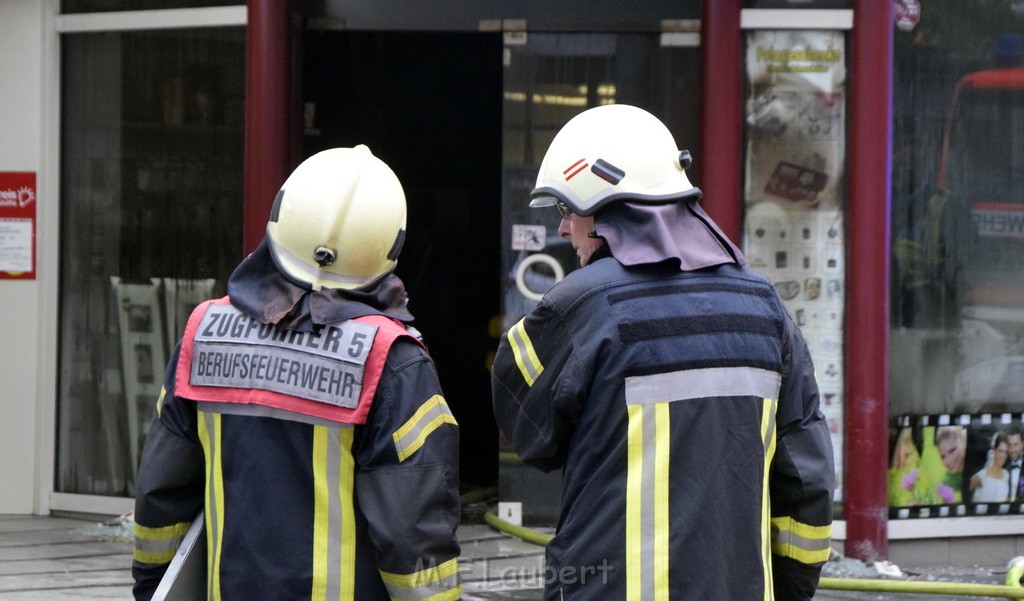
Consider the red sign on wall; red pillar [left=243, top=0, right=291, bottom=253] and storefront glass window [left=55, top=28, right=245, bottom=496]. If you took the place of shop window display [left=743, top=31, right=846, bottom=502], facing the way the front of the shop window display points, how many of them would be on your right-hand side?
3

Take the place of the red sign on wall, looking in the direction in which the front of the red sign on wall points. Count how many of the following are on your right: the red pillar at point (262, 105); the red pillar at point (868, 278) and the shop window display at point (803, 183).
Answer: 0

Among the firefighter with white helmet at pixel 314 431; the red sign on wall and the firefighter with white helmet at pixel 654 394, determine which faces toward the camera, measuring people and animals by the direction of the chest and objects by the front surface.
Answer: the red sign on wall

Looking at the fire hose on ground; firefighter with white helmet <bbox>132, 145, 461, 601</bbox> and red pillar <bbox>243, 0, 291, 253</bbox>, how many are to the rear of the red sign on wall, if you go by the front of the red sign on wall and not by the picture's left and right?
0

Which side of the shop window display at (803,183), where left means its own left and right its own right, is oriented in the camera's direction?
front

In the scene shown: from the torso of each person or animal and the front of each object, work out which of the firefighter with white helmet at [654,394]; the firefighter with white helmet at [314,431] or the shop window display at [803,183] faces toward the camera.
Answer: the shop window display

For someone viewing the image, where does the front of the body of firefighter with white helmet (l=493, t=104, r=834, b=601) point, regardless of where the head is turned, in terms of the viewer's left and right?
facing away from the viewer and to the left of the viewer

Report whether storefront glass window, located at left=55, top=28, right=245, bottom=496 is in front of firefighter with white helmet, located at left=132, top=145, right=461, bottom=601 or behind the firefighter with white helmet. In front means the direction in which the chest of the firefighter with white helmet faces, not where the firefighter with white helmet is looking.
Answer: in front

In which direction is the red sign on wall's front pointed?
toward the camera

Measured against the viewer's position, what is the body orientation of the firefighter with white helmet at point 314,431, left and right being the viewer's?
facing away from the viewer
